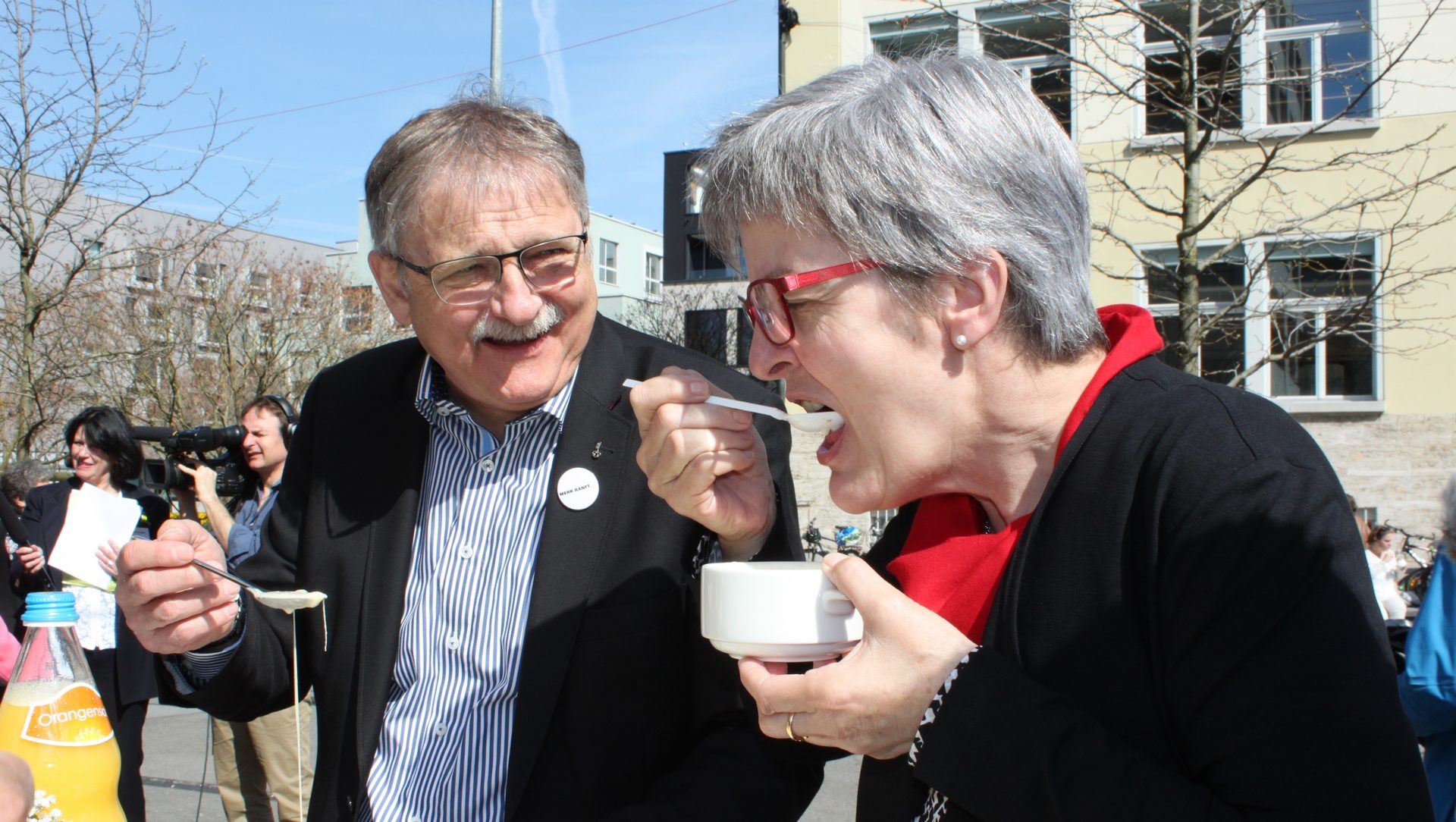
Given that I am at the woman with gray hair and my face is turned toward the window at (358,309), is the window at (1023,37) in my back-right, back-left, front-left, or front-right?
front-right

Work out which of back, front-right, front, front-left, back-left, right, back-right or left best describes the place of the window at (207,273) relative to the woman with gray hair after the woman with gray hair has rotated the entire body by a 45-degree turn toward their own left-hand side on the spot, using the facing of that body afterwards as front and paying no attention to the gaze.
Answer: right

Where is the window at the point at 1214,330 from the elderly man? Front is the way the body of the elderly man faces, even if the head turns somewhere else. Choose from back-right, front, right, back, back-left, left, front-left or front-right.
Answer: back-left

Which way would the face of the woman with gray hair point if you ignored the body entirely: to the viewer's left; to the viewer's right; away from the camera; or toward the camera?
to the viewer's left

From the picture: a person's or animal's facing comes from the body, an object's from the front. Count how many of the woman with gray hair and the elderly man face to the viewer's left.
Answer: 1

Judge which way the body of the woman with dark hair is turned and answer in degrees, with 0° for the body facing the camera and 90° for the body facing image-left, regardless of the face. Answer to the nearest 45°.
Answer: approximately 45°

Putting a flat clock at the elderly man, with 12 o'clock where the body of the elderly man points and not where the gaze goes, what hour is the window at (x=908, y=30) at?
The window is roughly at 7 o'clock from the elderly man.

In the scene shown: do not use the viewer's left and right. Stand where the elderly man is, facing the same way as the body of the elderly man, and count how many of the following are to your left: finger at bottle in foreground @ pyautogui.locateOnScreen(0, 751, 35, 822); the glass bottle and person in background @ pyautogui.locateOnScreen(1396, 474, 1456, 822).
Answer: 1

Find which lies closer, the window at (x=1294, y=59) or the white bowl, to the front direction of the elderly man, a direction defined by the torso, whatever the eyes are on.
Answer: the white bowl

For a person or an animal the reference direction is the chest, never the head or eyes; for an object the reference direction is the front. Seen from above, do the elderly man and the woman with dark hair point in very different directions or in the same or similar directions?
same or similar directions

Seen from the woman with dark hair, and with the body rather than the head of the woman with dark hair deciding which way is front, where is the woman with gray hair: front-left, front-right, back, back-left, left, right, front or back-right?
front-left

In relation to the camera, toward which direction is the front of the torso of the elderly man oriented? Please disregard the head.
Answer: toward the camera

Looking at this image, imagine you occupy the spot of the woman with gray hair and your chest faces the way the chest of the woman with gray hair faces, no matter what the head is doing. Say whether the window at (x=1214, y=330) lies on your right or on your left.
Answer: on your right

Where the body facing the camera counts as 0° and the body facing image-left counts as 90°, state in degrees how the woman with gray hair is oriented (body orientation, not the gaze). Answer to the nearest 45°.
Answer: approximately 90°

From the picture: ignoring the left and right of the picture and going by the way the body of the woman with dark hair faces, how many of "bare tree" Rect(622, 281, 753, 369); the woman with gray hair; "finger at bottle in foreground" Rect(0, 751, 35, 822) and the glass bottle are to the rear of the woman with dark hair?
1

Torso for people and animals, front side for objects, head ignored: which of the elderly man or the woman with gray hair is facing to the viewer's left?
the woman with gray hair
